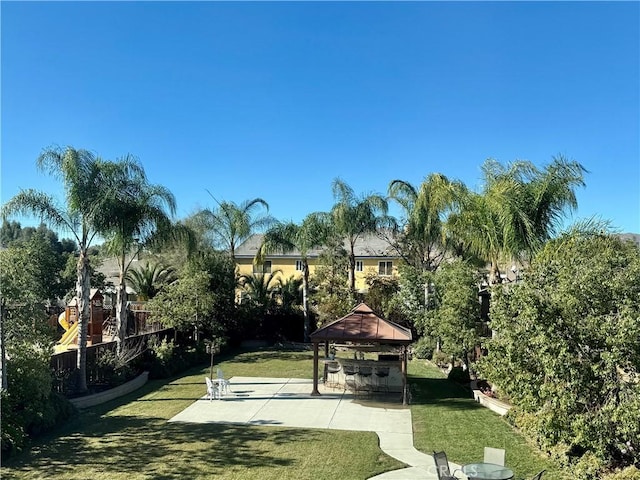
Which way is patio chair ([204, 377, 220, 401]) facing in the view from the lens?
facing to the right of the viewer

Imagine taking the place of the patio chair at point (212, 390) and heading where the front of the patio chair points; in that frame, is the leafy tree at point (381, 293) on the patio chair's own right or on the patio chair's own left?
on the patio chair's own left

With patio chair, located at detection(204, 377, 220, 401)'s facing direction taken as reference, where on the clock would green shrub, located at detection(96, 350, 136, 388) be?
The green shrub is roughly at 7 o'clock from the patio chair.
